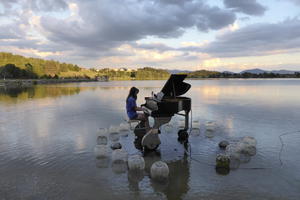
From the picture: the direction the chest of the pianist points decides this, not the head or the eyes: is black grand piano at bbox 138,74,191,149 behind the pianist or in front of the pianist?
in front

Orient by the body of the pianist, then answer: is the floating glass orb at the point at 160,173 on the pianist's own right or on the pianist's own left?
on the pianist's own right

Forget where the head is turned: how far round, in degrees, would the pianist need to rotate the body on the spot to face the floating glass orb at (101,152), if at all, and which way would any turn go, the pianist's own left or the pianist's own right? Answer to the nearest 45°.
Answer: approximately 135° to the pianist's own right

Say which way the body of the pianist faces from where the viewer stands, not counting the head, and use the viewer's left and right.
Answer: facing to the right of the viewer

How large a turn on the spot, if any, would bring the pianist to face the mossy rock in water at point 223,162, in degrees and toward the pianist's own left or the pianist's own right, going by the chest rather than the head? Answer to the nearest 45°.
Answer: approximately 45° to the pianist's own right

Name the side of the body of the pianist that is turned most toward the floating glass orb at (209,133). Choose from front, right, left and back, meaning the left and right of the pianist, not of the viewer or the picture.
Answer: front
